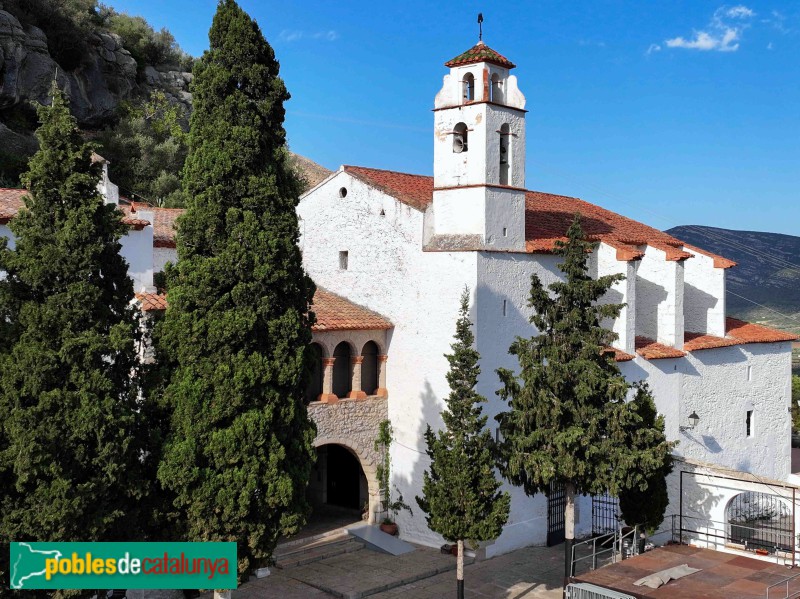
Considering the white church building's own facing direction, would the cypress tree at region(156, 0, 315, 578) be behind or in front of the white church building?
in front

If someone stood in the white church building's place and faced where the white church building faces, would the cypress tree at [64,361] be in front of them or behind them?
in front

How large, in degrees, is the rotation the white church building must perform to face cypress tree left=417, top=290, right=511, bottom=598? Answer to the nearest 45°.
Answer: approximately 45° to its left

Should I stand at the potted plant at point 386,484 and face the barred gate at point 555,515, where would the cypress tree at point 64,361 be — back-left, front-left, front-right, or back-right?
back-right

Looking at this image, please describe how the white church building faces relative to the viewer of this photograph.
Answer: facing the viewer and to the left of the viewer

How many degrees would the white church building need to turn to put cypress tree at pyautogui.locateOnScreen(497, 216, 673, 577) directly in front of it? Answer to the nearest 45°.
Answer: approximately 90° to its left
